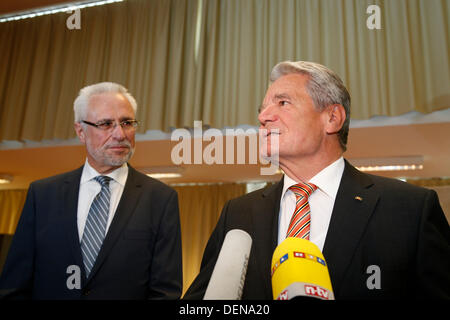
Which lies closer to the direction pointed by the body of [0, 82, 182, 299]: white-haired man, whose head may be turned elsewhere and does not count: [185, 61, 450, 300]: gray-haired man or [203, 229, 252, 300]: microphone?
the microphone

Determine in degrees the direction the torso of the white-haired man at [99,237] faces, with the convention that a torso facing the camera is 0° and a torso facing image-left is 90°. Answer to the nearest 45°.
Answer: approximately 0°

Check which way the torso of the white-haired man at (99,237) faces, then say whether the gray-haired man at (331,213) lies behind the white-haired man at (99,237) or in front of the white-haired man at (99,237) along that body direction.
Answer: in front

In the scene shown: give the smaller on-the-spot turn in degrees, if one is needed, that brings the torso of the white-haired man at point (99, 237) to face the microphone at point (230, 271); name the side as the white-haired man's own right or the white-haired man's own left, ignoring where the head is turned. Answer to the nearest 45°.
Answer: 0° — they already face it
